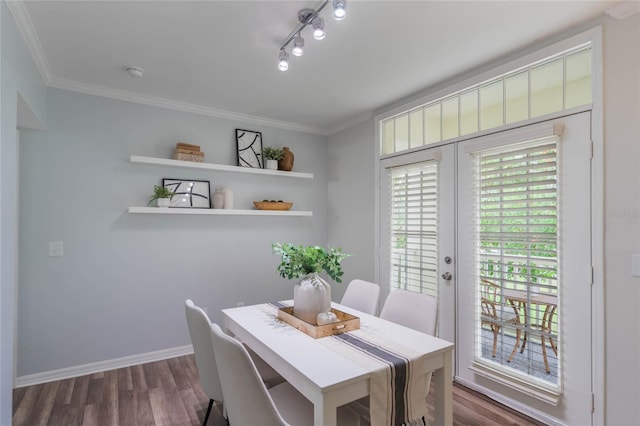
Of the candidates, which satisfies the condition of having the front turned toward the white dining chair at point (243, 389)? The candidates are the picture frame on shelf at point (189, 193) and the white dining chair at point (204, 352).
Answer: the picture frame on shelf

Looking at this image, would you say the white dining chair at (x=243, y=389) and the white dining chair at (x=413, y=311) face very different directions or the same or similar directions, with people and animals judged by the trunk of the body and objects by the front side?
very different directions

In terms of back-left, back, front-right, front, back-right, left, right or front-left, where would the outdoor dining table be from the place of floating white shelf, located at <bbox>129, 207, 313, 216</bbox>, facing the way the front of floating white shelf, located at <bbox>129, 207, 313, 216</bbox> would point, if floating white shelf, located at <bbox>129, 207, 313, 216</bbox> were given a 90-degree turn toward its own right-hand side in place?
back-left

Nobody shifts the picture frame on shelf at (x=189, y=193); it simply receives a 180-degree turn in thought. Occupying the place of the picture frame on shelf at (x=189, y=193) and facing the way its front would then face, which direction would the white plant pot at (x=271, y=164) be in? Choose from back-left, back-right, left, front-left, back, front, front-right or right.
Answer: right

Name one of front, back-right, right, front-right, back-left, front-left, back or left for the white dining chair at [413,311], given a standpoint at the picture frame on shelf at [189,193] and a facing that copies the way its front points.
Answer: front-left

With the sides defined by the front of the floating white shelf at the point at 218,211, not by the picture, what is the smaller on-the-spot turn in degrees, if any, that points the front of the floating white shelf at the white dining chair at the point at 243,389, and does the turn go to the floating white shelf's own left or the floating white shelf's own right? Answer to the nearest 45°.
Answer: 0° — it already faces it

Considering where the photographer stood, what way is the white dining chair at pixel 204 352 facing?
facing away from the viewer and to the right of the viewer

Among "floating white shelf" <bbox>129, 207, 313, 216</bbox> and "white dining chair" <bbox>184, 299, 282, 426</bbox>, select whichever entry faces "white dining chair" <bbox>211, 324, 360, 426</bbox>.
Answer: the floating white shelf

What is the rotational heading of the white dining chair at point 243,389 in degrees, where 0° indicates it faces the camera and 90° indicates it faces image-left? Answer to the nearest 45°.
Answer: approximately 225°

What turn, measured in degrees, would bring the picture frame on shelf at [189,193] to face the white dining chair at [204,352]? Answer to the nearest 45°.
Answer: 0° — it already faces it

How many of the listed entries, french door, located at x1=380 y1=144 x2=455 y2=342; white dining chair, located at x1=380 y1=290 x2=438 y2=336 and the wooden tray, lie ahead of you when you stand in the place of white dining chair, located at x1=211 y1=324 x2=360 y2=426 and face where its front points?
3
